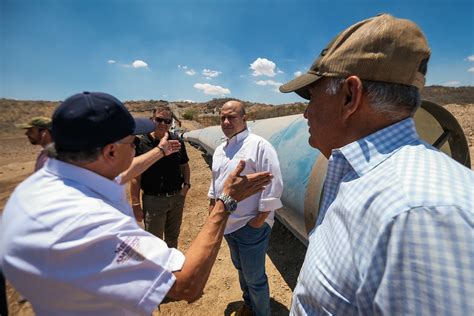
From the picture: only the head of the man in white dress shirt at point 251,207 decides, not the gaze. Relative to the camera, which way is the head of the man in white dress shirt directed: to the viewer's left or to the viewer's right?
to the viewer's left

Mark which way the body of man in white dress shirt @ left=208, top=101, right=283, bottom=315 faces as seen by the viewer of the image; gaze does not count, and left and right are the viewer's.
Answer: facing the viewer and to the left of the viewer

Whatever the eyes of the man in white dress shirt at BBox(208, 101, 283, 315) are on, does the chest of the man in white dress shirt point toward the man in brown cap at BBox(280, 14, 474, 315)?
no

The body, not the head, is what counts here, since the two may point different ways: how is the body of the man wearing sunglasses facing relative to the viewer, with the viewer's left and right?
facing the viewer

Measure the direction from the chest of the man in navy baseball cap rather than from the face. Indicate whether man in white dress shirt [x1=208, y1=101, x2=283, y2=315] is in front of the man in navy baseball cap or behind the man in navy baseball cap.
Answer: in front

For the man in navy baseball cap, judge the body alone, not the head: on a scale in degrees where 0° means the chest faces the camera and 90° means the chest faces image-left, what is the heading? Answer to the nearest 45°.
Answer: approximately 225°

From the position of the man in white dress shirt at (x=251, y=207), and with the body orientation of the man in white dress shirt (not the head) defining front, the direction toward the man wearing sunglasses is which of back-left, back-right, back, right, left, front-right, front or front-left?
right

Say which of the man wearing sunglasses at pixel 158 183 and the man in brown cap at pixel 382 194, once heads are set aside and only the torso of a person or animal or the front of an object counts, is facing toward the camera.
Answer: the man wearing sunglasses

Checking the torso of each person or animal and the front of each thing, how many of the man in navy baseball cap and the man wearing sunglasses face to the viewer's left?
0

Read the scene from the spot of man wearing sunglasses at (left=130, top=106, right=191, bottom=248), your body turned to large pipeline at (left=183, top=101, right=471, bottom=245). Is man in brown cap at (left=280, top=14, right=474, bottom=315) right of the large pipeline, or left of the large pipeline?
right

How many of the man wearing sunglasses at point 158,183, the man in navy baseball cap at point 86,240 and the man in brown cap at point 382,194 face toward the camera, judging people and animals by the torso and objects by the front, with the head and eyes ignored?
1

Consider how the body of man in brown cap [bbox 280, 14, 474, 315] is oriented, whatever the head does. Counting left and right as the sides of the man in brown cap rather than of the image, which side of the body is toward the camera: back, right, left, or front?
left

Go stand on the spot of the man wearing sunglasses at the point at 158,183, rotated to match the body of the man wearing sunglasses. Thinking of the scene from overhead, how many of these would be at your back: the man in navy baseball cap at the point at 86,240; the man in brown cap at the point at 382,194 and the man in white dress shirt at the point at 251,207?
0

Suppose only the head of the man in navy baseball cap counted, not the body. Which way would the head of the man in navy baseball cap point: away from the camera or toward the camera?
away from the camera

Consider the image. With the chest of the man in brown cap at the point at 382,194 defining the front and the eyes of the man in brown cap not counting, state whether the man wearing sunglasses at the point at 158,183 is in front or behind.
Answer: in front
